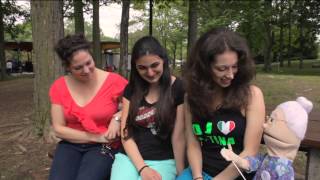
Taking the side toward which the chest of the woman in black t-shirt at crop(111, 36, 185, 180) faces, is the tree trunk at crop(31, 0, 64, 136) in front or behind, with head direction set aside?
behind

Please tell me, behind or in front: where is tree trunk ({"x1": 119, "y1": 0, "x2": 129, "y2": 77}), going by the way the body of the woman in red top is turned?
behind

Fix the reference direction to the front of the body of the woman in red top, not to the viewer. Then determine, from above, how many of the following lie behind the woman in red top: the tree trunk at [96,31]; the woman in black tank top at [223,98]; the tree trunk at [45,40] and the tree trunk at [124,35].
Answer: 3

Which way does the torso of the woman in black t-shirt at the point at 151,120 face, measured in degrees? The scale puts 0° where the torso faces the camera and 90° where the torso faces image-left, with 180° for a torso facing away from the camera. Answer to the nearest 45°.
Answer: approximately 0°

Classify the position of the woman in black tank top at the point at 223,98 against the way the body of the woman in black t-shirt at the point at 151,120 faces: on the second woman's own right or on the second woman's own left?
on the second woman's own left

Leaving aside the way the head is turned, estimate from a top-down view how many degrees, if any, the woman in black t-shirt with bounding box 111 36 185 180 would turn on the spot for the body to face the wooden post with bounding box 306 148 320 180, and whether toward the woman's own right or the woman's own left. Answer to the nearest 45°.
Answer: approximately 90° to the woman's own left

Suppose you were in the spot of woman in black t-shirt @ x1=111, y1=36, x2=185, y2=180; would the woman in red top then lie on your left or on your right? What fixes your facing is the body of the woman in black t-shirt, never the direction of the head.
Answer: on your right

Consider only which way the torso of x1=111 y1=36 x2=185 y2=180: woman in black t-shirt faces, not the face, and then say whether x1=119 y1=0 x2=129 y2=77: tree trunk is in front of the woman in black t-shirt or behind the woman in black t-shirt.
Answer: behind

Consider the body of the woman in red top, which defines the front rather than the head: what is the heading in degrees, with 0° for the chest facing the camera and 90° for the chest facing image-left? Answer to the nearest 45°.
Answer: approximately 0°

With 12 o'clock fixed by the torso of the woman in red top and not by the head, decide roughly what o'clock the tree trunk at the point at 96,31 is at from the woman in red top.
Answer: The tree trunk is roughly at 6 o'clock from the woman in red top.

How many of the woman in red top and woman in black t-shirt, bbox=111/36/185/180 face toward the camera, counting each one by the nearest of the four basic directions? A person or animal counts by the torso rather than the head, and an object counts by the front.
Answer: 2

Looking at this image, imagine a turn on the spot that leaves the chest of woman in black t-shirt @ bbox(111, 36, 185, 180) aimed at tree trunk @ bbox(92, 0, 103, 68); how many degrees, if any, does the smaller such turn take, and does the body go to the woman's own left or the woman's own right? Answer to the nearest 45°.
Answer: approximately 180°
